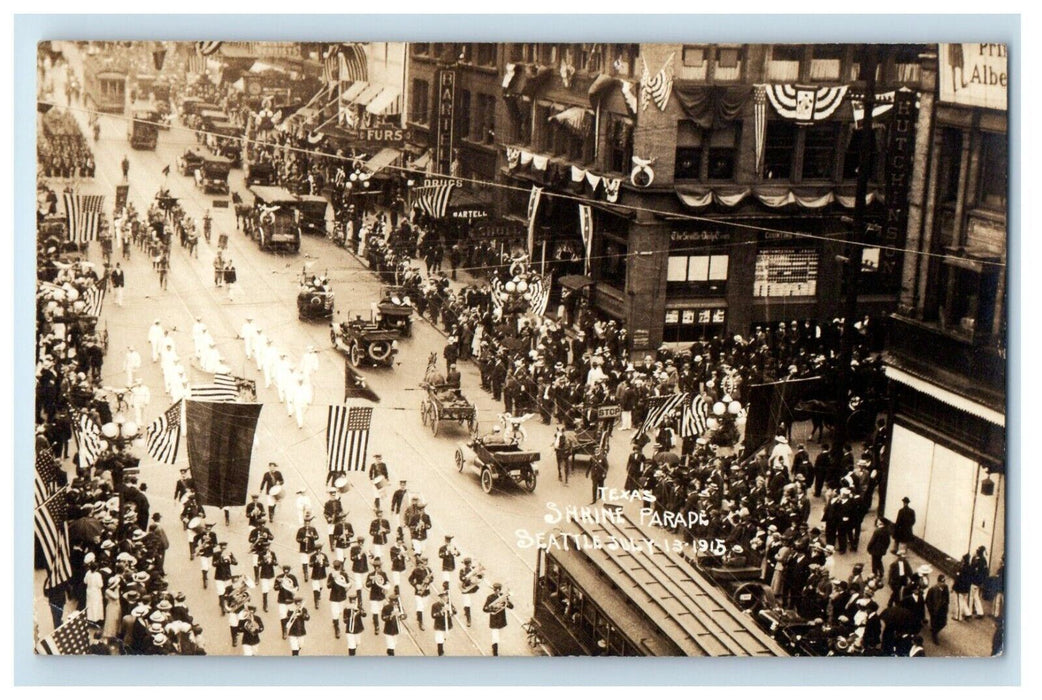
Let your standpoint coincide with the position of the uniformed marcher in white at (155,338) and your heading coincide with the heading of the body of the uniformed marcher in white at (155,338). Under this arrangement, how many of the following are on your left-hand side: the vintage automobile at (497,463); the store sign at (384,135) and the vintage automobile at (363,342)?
3

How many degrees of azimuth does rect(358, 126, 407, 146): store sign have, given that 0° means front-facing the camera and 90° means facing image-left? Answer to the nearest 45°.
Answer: approximately 0°
